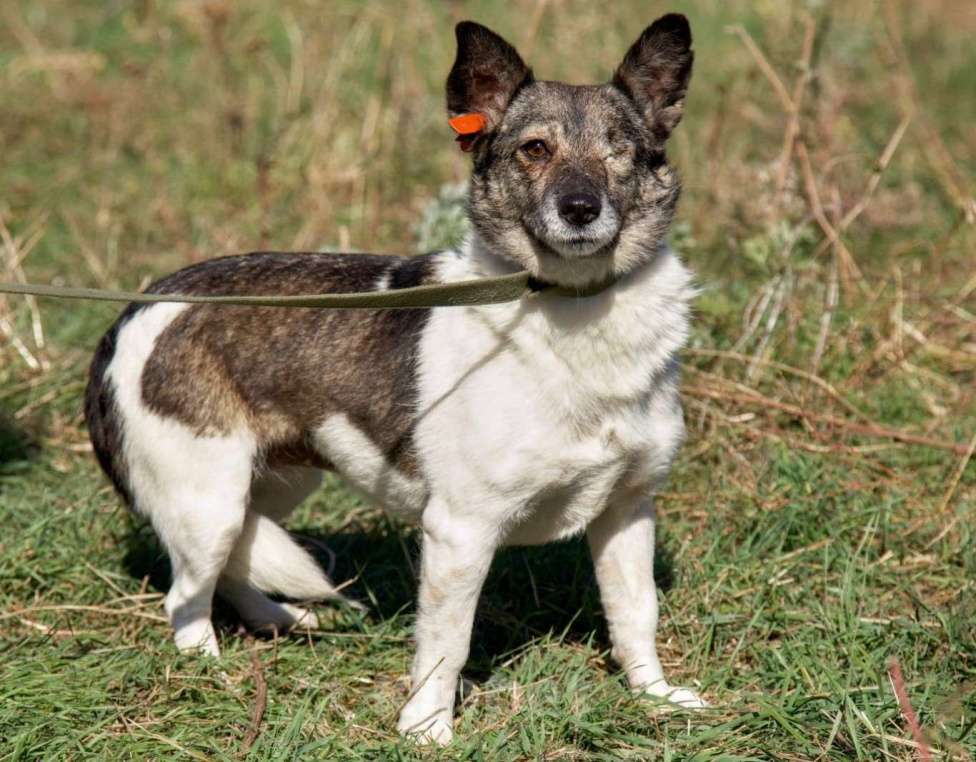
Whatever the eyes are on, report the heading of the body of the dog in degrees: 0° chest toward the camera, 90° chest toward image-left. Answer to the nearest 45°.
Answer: approximately 315°
